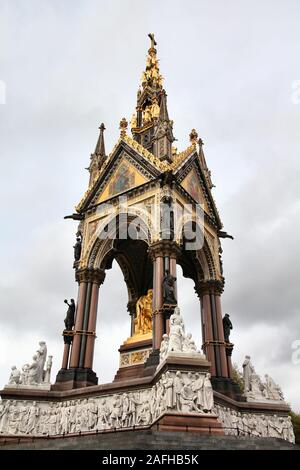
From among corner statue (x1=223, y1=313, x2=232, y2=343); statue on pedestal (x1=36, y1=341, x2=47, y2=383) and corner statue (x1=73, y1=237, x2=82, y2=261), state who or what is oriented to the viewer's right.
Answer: corner statue (x1=223, y1=313, x2=232, y2=343)

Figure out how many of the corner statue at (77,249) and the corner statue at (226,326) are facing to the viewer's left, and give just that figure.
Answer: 1

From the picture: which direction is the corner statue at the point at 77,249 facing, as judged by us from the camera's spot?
facing to the left of the viewer

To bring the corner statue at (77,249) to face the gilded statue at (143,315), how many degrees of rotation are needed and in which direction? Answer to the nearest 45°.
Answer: approximately 180°

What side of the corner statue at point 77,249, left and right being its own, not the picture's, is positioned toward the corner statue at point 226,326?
back

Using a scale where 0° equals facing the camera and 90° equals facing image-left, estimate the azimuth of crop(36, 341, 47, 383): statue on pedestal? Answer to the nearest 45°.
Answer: approximately 45°

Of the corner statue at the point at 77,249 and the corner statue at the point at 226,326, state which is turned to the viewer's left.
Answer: the corner statue at the point at 77,249

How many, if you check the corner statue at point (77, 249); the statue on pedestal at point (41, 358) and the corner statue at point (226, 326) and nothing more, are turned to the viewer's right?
1

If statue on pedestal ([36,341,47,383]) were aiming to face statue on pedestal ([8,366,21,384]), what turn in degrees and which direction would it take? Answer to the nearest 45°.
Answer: approximately 45° to its right

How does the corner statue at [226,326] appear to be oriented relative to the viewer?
to the viewer's right
